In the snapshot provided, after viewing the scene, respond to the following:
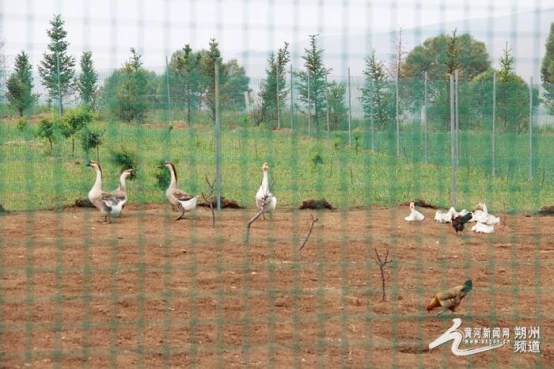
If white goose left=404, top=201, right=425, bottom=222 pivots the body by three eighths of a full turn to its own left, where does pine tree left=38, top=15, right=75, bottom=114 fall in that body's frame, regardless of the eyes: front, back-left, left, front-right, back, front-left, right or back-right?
back-left

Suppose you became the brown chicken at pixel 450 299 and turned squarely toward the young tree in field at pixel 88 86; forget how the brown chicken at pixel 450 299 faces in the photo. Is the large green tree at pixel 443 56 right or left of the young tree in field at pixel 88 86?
right

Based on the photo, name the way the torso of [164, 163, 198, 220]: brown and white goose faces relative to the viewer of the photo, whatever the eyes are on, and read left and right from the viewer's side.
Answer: facing to the left of the viewer

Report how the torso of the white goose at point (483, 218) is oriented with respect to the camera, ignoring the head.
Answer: to the viewer's left

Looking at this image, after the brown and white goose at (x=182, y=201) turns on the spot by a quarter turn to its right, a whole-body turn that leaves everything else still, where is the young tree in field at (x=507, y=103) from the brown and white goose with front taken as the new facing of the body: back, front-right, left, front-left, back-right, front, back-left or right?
front-right

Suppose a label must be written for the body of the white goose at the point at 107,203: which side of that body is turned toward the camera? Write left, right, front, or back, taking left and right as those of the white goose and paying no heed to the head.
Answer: left
